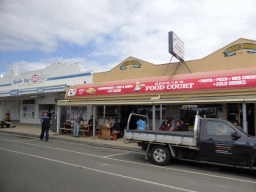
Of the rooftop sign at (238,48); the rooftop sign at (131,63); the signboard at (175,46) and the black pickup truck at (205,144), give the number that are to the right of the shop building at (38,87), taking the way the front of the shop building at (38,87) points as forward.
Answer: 0

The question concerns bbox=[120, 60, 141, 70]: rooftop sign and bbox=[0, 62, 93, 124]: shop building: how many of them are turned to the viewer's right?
0

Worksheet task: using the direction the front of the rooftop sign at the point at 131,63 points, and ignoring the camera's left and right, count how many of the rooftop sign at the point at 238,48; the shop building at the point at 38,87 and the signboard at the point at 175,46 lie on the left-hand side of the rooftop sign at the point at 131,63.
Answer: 2

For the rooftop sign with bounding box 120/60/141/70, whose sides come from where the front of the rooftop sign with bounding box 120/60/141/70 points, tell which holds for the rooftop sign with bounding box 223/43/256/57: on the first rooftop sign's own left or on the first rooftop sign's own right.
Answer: on the first rooftop sign's own left

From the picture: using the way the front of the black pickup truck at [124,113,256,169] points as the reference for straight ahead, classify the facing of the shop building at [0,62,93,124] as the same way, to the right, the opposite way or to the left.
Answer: to the right

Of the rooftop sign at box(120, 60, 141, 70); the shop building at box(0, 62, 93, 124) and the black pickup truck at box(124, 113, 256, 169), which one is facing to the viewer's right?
the black pickup truck

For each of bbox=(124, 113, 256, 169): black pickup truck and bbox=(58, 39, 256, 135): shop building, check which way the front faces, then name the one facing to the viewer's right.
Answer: the black pickup truck

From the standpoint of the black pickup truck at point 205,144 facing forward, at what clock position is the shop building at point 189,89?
The shop building is roughly at 9 o'clock from the black pickup truck.

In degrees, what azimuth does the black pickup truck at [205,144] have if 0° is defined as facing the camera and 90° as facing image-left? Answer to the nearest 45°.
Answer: approximately 270°

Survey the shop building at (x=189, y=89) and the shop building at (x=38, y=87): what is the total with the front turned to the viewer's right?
0

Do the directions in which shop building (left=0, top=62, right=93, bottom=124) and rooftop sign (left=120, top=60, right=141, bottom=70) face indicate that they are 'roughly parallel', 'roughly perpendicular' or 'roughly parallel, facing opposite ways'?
roughly parallel

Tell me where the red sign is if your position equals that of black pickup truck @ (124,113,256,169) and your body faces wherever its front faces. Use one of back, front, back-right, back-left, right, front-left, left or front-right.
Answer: back-left

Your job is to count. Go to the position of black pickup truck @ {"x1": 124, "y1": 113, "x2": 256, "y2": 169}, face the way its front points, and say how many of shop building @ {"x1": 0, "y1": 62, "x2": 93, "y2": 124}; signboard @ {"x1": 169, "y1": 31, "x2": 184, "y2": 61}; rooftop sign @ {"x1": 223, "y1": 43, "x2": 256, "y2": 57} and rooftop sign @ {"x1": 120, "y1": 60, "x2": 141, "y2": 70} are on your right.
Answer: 0

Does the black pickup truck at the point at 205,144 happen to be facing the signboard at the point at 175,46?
no

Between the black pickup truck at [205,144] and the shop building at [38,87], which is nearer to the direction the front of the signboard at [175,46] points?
the black pickup truck

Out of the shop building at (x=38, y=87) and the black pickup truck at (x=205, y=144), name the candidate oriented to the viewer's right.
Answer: the black pickup truck

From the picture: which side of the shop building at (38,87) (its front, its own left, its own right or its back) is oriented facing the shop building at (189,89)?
left

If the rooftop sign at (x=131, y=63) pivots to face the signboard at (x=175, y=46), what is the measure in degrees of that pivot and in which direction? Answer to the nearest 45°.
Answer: approximately 90° to its left

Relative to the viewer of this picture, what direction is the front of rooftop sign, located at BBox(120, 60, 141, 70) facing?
facing the viewer and to the left of the viewer
